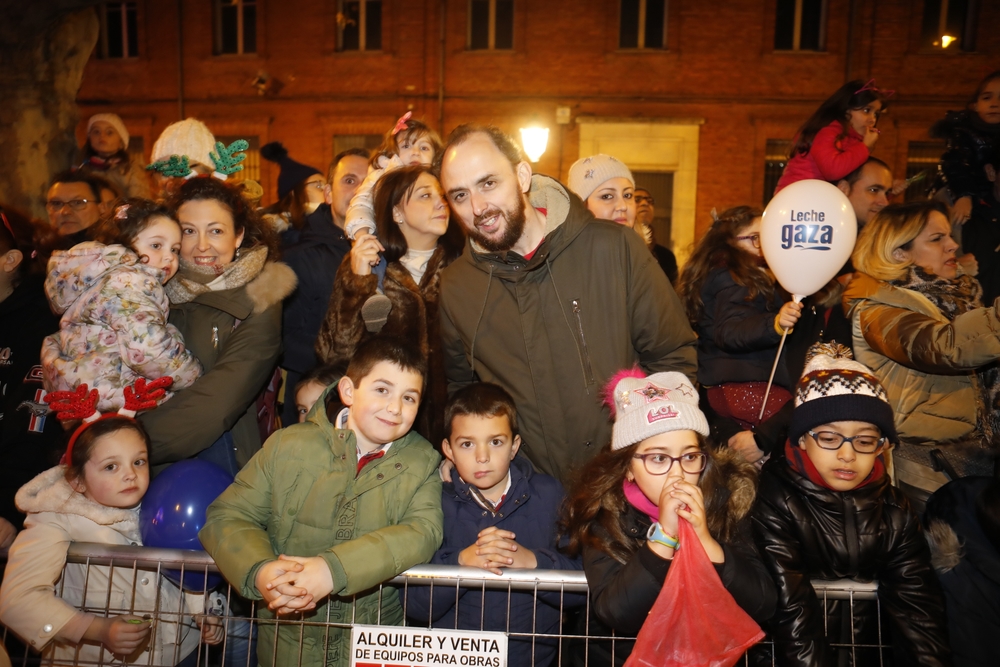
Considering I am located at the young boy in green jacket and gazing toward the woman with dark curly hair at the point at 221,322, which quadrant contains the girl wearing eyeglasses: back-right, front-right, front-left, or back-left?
back-right

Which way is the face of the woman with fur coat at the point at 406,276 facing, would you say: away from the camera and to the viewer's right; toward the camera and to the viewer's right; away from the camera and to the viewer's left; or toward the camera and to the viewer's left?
toward the camera and to the viewer's right

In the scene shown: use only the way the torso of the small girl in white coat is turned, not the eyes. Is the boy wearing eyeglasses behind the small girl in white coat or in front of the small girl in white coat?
in front

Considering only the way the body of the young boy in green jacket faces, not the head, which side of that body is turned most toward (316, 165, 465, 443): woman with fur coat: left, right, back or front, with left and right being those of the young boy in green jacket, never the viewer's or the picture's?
back

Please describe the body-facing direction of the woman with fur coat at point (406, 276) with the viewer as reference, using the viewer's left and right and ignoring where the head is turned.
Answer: facing the viewer and to the right of the viewer

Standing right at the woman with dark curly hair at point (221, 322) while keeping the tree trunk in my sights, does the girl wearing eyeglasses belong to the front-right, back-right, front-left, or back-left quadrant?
back-right

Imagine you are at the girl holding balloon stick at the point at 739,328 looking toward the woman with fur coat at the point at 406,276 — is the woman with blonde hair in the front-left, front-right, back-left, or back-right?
back-left

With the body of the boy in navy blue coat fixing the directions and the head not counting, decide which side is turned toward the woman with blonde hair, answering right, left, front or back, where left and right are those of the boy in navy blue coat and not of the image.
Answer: left

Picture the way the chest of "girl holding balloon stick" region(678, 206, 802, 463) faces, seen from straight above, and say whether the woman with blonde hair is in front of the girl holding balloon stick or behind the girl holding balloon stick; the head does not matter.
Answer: in front
